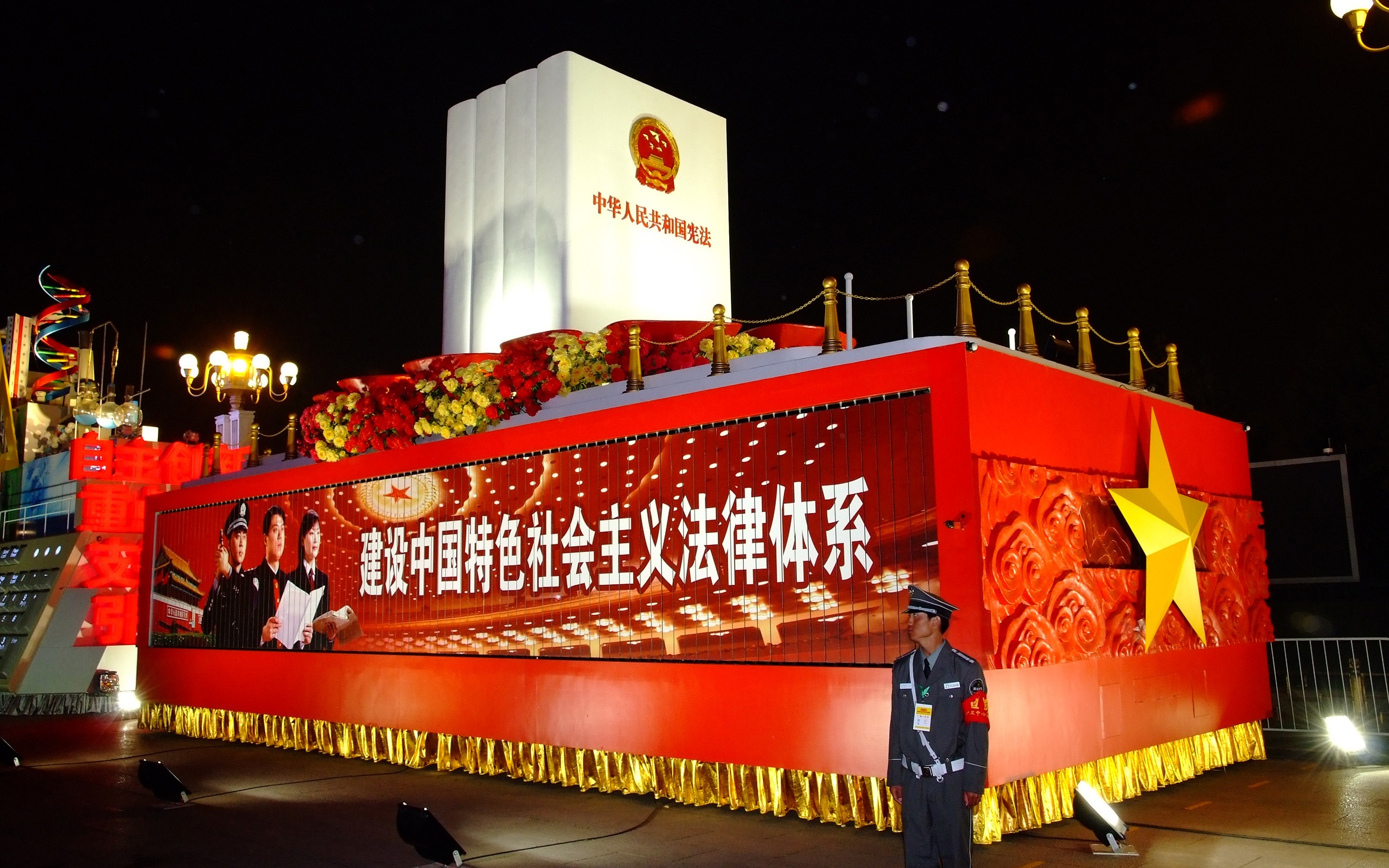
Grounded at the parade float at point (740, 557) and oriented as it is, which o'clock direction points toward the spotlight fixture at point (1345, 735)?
The spotlight fixture is roughly at 10 o'clock from the parade float.

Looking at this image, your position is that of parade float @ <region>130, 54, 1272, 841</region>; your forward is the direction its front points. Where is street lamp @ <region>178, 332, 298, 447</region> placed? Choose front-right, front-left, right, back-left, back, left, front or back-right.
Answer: back

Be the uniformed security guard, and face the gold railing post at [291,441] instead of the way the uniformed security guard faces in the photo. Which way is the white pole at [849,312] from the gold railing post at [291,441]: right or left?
right

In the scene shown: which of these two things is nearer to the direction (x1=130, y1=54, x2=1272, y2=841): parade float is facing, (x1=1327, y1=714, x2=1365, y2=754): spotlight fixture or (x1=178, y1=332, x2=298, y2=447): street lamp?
the spotlight fixture

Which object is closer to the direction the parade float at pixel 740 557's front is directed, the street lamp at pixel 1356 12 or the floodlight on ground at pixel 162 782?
the street lamp

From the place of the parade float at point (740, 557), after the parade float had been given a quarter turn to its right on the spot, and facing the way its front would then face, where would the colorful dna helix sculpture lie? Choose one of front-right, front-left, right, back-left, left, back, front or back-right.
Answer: right
